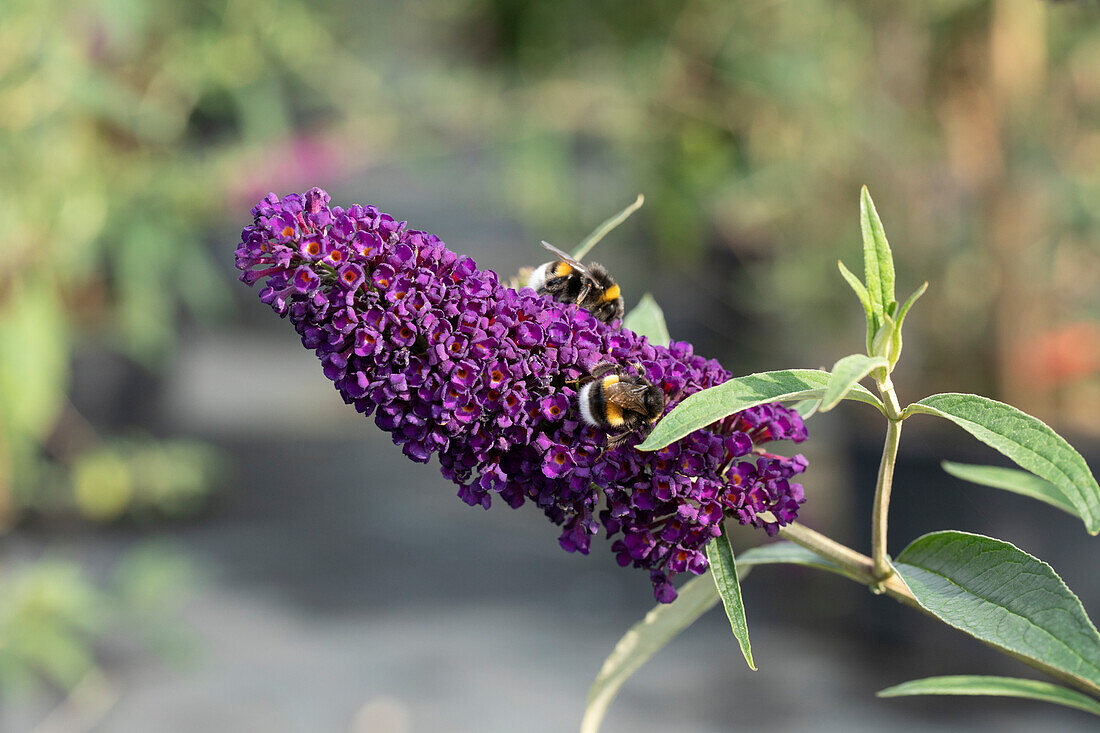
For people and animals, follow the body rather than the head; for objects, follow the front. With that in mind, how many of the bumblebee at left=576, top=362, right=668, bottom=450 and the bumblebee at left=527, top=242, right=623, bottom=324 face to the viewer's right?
2

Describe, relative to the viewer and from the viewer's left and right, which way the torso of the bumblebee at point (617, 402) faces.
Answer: facing to the right of the viewer

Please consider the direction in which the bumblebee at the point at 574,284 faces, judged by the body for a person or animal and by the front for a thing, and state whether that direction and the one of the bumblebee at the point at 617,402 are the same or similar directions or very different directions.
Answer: same or similar directions

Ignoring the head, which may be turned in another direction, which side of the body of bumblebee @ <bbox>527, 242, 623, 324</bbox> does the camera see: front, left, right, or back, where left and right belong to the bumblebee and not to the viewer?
right
